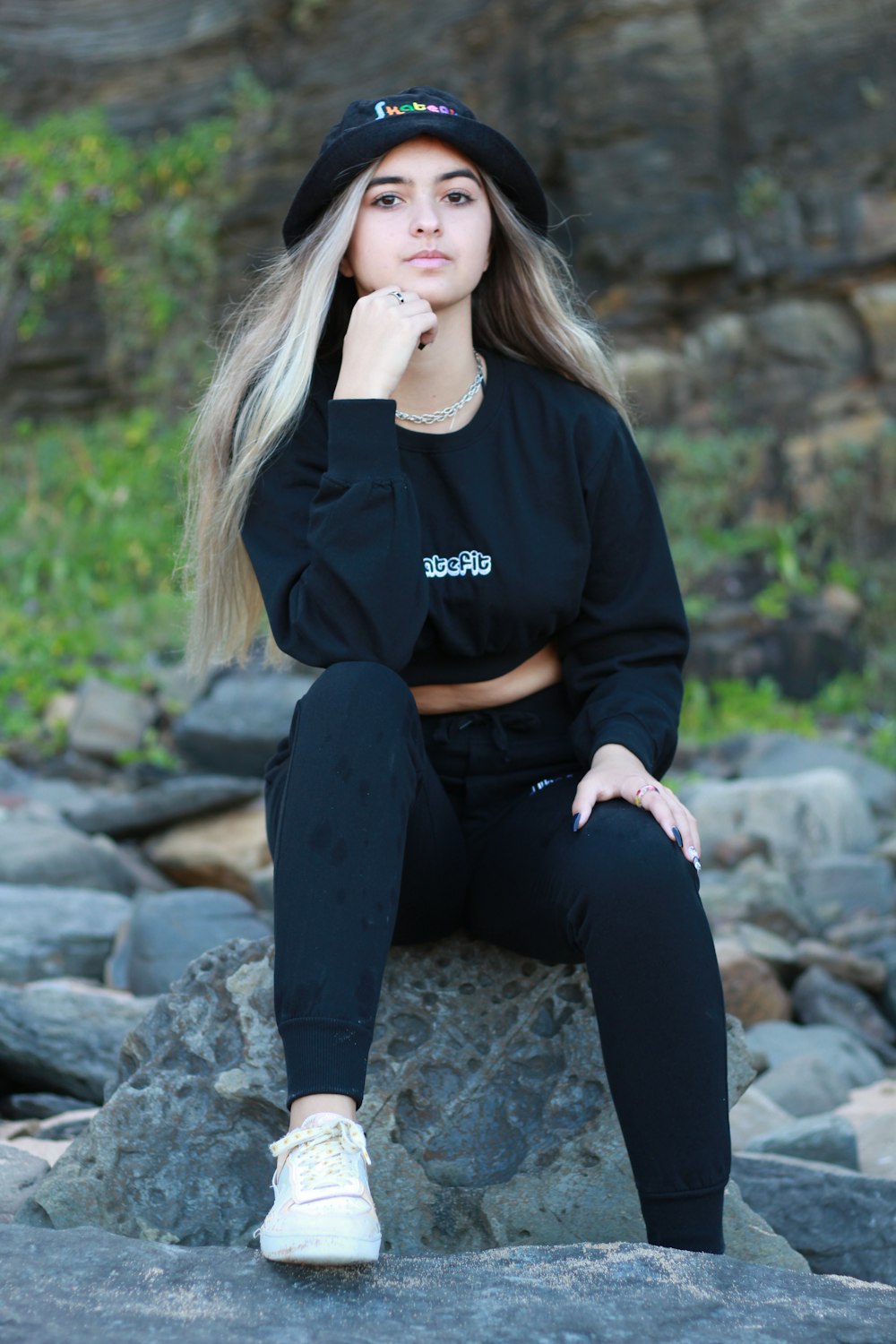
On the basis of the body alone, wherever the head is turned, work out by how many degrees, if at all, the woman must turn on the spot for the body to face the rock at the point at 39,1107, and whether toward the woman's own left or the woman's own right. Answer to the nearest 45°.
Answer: approximately 135° to the woman's own right

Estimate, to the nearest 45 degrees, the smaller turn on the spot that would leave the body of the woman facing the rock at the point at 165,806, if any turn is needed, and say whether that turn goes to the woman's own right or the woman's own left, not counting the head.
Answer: approximately 180°

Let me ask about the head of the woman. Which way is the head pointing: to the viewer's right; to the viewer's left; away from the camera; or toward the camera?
toward the camera

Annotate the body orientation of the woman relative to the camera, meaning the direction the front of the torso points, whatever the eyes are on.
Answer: toward the camera

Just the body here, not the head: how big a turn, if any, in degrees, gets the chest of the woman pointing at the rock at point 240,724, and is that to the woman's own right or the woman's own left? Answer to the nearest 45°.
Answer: approximately 180°

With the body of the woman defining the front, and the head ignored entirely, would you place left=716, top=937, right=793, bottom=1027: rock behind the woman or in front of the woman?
behind

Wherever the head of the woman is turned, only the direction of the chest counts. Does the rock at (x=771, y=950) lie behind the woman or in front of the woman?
behind

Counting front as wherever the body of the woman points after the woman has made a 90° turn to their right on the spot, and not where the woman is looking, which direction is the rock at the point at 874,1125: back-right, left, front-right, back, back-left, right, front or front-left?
back-right

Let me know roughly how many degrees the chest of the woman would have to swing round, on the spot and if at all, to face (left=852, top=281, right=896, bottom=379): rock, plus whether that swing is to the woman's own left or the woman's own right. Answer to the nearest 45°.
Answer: approximately 180°

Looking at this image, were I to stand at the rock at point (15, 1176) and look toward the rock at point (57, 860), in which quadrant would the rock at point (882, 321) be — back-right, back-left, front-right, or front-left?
front-right
